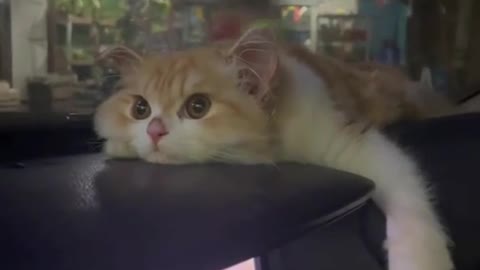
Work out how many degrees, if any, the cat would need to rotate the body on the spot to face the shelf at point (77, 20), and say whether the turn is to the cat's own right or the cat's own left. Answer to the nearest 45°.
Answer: approximately 90° to the cat's own right

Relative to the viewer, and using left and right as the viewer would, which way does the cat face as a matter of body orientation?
facing the viewer and to the left of the viewer

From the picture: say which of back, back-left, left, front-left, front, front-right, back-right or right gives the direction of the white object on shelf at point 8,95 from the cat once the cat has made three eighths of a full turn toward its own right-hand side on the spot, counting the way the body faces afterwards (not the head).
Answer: front-left
